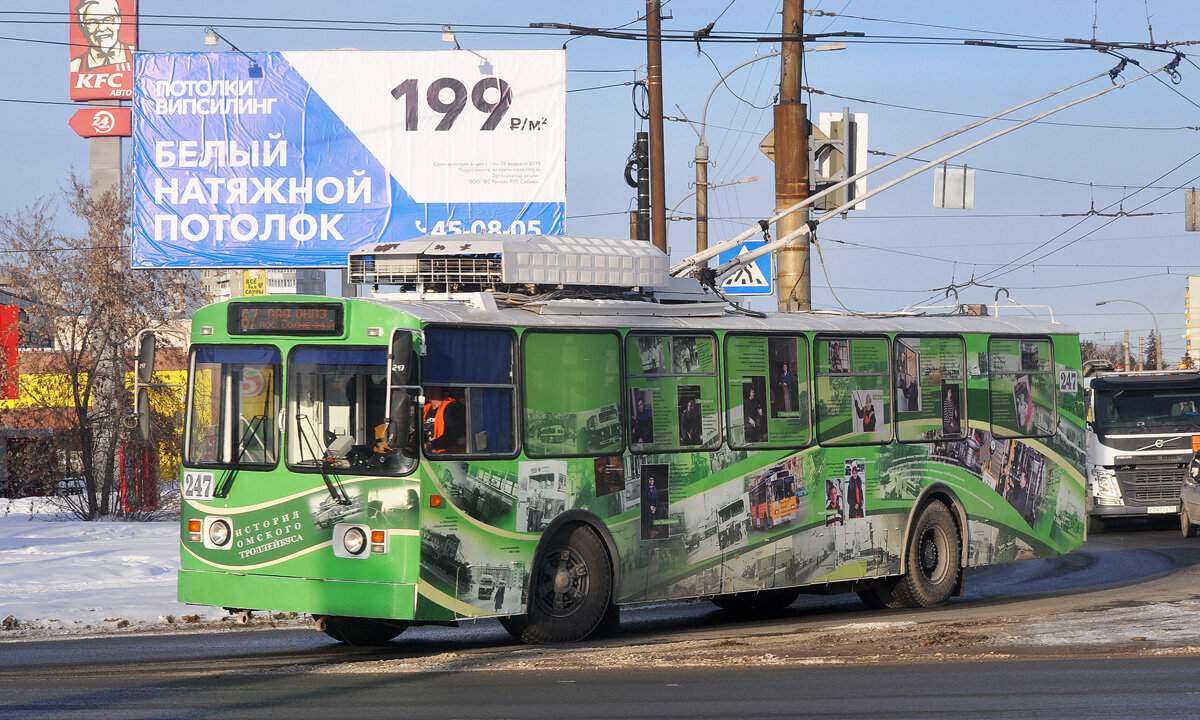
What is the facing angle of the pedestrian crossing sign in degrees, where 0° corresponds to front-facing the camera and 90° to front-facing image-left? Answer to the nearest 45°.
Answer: approximately 0°

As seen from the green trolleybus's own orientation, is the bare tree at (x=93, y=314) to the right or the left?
on its right

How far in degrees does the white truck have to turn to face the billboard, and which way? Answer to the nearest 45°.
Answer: approximately 90° to its right

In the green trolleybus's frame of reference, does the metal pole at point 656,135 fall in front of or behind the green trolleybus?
behind

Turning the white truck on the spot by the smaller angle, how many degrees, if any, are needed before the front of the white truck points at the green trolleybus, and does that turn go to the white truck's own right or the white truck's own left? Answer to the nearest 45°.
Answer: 0° — it already faces it

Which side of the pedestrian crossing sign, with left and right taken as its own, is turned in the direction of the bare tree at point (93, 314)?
right

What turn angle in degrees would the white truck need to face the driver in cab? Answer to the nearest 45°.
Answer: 0° — it already faces them
